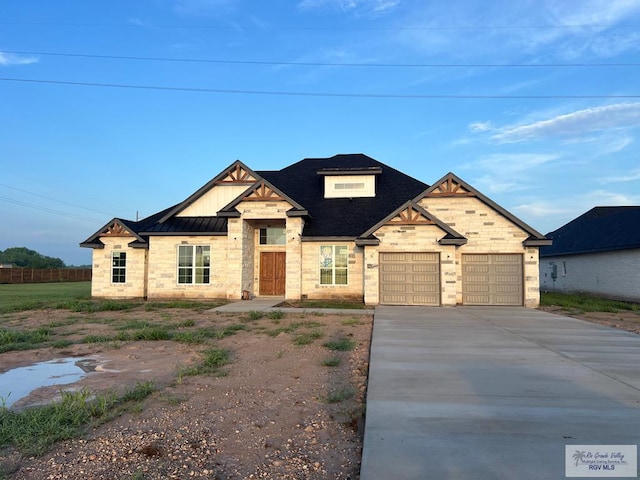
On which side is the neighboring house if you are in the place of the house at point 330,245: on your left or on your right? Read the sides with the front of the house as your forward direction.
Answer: on your left

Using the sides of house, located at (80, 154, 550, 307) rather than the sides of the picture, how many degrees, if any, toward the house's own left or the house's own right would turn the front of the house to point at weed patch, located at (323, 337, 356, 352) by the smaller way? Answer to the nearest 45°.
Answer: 0° — it already faces it

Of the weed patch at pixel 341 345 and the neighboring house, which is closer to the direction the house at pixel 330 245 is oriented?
the weed patch

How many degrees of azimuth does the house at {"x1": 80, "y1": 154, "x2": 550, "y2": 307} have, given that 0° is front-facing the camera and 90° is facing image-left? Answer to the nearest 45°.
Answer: approximately 0°
